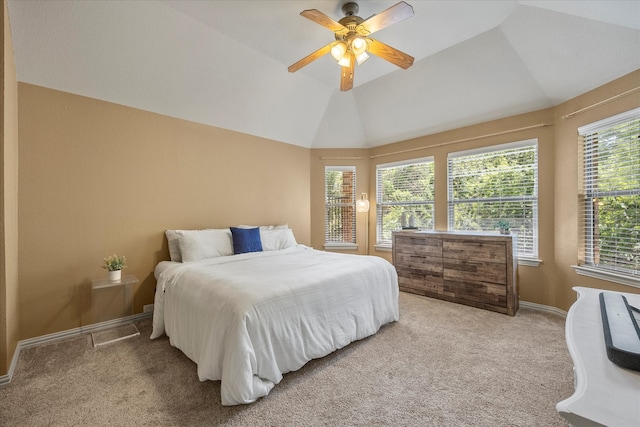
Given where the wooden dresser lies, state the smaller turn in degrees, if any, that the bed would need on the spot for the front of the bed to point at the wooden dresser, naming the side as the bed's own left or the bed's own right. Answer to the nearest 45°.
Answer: approximately 90° to the bed's own left

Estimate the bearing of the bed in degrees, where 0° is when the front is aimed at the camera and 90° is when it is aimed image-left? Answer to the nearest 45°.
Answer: approximately 315°

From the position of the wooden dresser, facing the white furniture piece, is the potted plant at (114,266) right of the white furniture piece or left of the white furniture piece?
right

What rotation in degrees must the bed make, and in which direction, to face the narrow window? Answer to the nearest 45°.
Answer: approximately 90° to its left

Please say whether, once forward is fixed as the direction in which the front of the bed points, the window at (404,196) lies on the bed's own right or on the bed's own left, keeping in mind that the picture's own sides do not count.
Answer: on the bed's own left

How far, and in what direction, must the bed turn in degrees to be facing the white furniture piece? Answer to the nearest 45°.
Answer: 0° — it already faces it

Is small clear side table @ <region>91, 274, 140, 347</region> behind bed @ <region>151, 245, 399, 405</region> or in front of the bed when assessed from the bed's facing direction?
behind

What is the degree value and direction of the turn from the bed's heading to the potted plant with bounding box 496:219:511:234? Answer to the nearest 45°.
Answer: approximately 45° to its left
